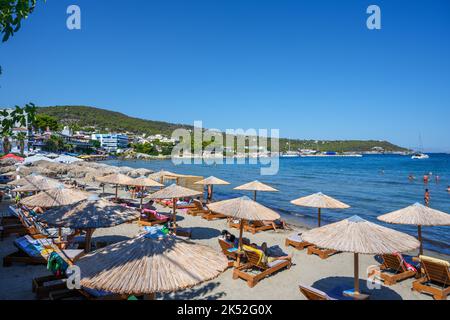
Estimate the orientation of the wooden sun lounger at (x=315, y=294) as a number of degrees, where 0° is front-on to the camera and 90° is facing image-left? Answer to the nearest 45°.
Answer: approximately 225°

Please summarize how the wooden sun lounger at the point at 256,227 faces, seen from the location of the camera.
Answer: facing to the right of the viewer

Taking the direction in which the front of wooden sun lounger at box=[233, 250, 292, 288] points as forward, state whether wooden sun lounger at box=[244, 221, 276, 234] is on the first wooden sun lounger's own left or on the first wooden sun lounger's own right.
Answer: on the first wooden sun lounger's own left

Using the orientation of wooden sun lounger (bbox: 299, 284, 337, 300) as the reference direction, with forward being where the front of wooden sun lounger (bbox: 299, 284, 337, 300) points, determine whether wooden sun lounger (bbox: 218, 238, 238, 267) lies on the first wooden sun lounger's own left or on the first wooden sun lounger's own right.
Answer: on the first wooden sun lounger's own left

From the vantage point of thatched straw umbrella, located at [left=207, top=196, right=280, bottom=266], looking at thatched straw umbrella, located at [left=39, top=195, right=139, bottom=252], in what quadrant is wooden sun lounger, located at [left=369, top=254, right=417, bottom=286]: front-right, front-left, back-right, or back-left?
back-left

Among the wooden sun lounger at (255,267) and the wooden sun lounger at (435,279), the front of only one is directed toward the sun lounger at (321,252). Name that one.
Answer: the wooden sun lounger at (255,267)

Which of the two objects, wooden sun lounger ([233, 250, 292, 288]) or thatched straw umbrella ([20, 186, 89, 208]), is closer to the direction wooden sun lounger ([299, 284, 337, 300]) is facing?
the wooden sun lounger

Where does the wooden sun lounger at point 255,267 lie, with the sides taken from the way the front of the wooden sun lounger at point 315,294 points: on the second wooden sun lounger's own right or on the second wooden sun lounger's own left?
on the second wooden sun lounger's own left
